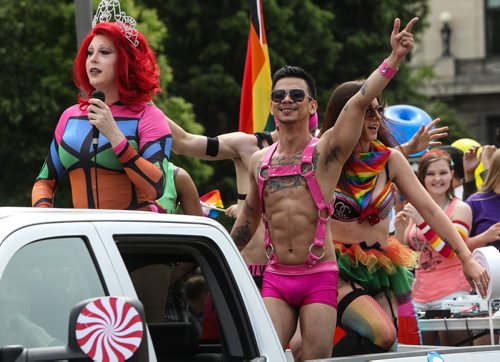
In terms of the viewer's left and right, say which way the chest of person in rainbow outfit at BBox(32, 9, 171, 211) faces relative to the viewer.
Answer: facing the viewer and to the left of the viewer

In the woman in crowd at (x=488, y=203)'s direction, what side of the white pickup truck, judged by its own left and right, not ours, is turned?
back

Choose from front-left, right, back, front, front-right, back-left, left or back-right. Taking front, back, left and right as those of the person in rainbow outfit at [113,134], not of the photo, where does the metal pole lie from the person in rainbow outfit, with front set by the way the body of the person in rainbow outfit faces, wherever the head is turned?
back-right

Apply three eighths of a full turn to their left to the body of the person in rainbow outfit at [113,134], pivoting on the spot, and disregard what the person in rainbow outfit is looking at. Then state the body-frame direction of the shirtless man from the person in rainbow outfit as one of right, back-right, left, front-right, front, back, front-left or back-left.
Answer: front

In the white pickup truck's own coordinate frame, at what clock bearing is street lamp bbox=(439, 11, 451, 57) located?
The street lamp is roughly at 5 o'clock from the white pickup truck.

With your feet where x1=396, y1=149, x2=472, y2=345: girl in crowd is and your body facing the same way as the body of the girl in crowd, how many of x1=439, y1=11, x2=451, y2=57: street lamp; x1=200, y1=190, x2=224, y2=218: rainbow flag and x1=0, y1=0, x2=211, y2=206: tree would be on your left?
0

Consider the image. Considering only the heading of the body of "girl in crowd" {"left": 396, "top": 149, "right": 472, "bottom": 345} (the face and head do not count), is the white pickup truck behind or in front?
in front

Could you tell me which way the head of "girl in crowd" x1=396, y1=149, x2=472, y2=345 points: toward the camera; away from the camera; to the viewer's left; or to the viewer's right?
toward the camera

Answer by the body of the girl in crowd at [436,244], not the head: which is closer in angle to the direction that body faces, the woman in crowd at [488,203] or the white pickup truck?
the white pickup truck

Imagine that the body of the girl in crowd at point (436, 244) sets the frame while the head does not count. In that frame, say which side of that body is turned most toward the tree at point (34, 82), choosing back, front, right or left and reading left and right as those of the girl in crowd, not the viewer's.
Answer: right
